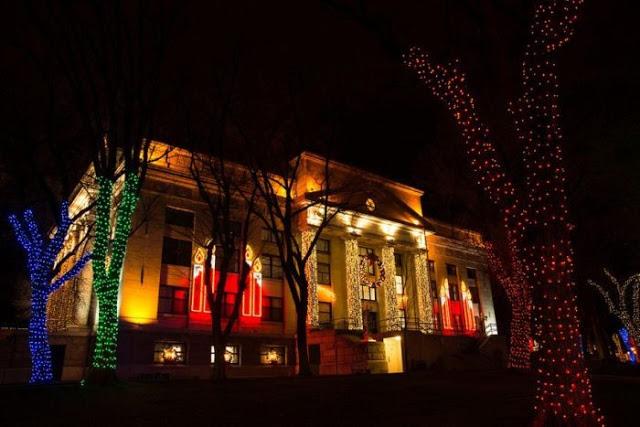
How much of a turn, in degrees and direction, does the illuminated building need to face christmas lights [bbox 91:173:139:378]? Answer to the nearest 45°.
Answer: approximately 45° to its right

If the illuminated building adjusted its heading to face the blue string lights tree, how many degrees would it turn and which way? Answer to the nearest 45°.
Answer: approximately 90° to its right

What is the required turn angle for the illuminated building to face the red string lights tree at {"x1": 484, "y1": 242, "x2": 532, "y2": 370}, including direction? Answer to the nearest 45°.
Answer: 0° — it already faces it

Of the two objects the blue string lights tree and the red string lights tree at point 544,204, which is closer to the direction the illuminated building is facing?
the red string lights tree

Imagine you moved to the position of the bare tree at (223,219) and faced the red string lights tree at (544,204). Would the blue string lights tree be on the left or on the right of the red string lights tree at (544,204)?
right

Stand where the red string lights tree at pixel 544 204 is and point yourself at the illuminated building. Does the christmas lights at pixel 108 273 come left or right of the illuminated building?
left

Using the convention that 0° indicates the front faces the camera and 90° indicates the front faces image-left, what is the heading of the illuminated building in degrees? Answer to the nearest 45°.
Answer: approximately 315°
